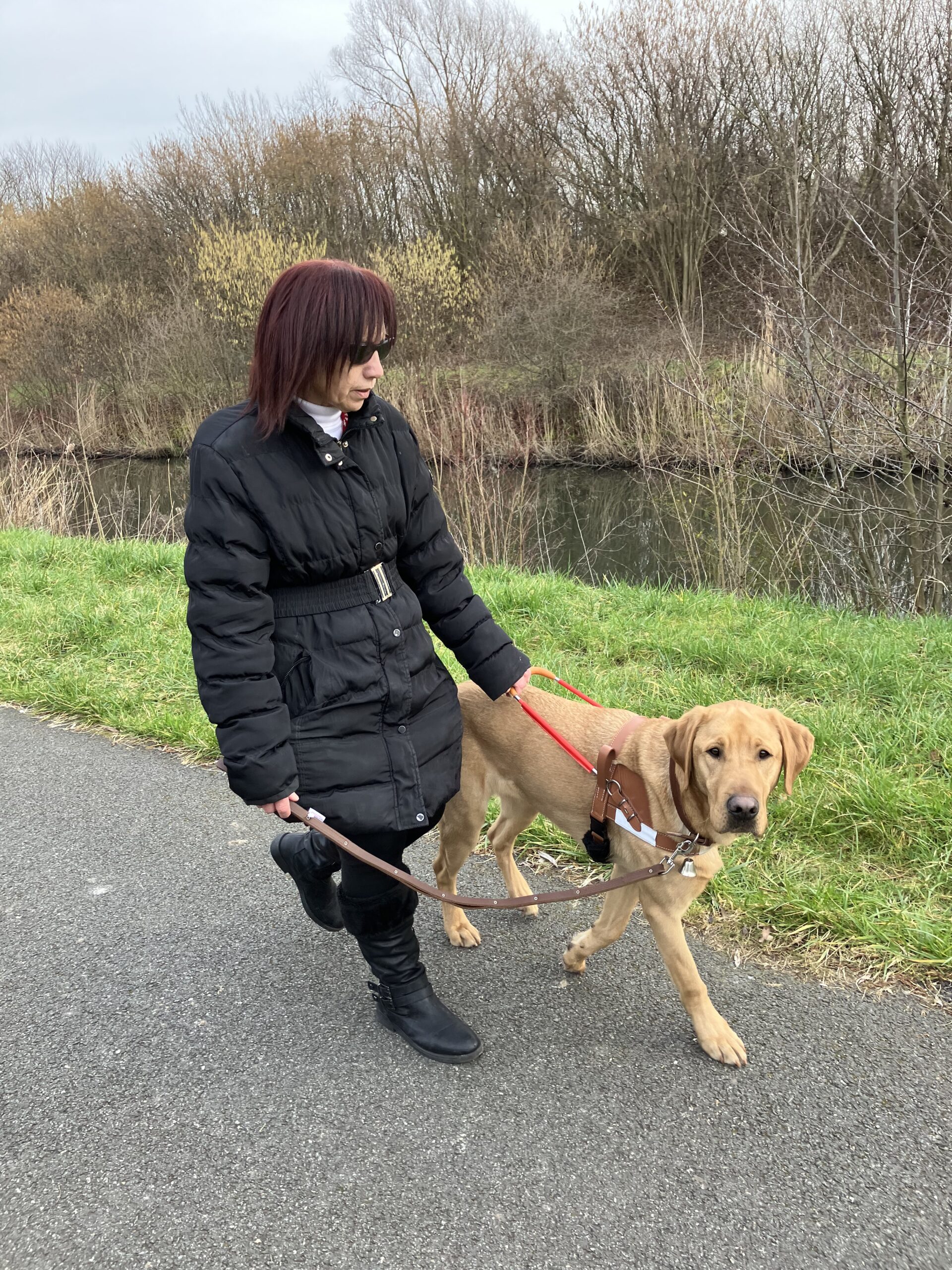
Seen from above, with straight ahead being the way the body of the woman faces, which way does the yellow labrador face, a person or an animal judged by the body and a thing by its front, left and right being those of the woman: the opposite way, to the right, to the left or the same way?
the same way

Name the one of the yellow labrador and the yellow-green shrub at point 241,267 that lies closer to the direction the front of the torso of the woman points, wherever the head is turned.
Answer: the yellow labrador

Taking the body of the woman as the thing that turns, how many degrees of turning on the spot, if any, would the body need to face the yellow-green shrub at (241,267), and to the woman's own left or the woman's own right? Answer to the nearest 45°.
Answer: approximately 135° to the woman's own left

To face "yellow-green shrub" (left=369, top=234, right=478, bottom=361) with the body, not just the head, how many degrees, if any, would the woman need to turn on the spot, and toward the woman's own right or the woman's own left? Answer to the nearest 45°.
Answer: approximately 135° to the woman's own left

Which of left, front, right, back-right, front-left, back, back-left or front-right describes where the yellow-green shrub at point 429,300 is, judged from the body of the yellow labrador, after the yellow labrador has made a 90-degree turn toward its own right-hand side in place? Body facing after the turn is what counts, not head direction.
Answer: back-right

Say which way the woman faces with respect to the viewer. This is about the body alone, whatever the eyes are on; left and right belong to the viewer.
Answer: facing the viewer and to the right of the viewer

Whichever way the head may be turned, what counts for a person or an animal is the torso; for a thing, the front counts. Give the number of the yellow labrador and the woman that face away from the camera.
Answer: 0
